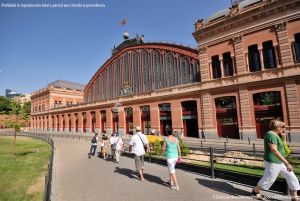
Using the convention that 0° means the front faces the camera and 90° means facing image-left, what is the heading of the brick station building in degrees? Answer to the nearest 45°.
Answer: approximately 45°

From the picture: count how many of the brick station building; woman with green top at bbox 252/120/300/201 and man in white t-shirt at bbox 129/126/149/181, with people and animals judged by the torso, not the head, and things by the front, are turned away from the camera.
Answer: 1

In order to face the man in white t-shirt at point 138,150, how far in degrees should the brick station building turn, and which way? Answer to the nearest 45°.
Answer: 0° — it already faces them

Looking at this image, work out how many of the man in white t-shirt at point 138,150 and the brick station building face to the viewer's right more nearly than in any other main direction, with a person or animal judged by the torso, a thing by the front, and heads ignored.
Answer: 0

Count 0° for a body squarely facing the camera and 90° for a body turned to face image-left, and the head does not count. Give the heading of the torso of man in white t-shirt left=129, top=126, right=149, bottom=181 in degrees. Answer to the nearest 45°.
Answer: approximately 180°

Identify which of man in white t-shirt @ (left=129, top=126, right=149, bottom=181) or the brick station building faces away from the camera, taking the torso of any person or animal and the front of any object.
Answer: the man in white t-shirt

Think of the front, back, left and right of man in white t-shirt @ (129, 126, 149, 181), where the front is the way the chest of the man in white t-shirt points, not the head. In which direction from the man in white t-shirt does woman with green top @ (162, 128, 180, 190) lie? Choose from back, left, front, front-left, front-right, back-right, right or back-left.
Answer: back-right
